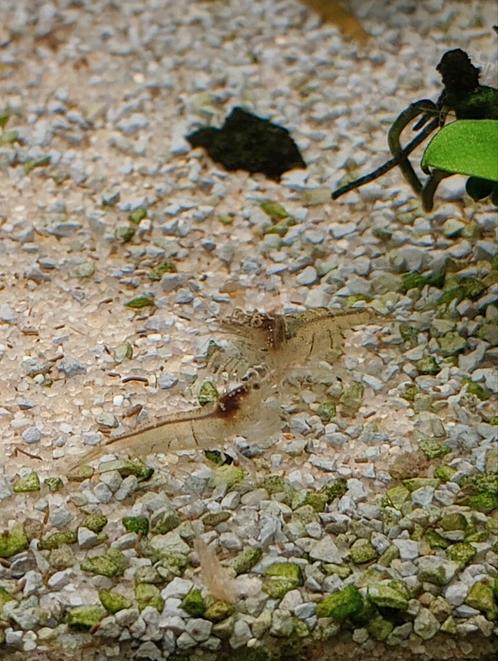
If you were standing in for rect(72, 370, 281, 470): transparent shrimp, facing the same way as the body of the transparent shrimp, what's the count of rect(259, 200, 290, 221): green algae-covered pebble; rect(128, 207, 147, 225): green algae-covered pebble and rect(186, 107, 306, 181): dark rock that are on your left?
3

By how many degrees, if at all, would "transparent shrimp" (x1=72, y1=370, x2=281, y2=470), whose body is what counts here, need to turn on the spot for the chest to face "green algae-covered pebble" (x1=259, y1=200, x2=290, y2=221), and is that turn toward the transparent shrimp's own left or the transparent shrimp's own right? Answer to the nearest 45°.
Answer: approximately 90° to the transparent shrimp's own left

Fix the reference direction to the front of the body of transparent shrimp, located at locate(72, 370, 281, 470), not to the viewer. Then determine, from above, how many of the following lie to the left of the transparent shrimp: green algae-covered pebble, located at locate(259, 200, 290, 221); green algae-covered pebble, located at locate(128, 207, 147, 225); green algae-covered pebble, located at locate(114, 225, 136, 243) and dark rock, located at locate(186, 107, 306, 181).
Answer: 4

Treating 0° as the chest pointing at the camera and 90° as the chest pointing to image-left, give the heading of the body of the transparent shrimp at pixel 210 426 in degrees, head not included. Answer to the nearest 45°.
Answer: approximately 270°

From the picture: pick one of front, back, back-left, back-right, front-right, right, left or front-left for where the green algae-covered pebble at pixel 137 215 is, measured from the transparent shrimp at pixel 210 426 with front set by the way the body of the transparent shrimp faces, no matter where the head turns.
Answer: left
